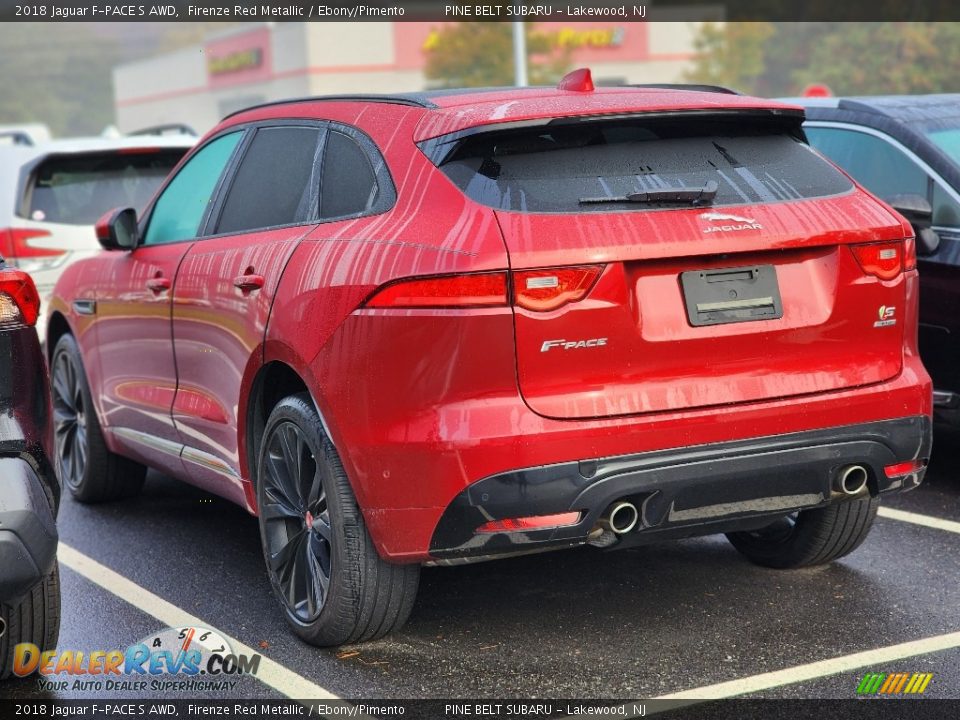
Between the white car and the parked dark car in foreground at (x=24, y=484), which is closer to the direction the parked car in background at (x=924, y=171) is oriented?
the parked dark car in foreground

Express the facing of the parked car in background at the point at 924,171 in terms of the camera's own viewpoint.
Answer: facing the viewer and to the right of the viewer

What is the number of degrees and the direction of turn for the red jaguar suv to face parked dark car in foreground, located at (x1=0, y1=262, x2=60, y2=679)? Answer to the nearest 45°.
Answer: approximately 45° to its left

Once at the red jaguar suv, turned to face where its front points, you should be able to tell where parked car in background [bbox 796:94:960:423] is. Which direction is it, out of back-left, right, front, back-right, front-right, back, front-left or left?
right

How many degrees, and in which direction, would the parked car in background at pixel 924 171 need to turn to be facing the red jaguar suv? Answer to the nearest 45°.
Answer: approximately 45° to its right

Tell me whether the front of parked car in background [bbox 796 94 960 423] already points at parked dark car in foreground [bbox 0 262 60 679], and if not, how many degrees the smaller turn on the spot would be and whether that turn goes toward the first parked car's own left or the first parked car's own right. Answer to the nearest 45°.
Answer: approximately 90° to the first parked car's own right

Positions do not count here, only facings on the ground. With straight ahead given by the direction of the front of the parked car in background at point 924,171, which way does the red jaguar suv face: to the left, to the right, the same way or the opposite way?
the opposite way

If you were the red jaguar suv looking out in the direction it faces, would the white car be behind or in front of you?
in front

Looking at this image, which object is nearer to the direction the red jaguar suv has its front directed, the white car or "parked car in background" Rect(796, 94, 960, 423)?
the white car

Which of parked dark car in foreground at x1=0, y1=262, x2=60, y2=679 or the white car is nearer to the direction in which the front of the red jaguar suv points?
the white car

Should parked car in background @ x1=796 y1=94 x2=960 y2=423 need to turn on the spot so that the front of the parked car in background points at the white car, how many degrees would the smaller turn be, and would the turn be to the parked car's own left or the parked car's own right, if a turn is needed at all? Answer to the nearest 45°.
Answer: approximately 135° to the parked car's own right

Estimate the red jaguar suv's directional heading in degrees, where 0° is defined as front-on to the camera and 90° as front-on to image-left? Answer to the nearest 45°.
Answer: approximately 135°

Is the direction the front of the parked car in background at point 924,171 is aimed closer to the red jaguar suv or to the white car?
the red jaguar suv
